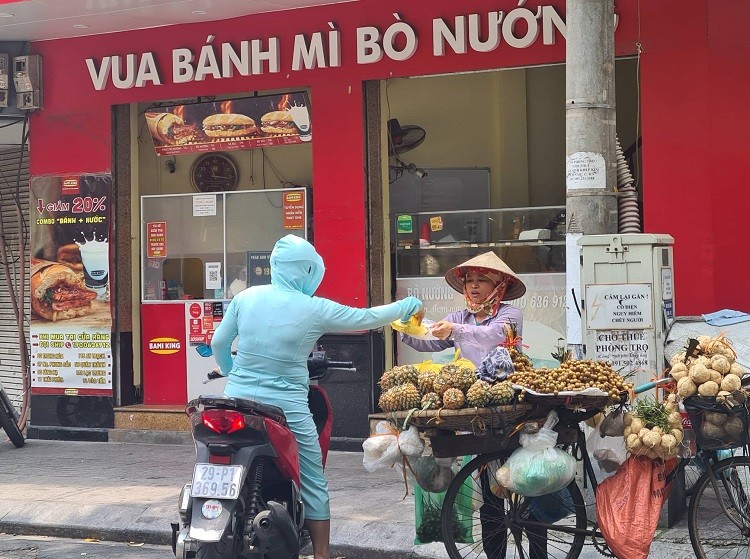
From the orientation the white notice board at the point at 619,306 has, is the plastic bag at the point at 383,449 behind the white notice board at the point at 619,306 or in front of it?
in front

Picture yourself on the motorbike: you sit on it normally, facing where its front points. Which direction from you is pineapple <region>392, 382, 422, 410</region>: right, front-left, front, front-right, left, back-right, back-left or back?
front-right

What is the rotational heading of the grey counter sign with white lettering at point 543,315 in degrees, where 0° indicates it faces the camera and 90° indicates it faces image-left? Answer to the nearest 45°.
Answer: approximately 0°

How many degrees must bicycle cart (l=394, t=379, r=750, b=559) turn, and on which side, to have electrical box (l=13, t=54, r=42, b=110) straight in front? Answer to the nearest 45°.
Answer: approximately 135° to its left

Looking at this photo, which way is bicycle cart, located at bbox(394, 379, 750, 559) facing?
to the viewer's right

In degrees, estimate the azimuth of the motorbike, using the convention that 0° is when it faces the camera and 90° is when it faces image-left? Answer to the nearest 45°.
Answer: approximately 225°

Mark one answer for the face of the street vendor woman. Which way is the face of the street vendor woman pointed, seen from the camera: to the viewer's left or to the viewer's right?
to the viewer's left

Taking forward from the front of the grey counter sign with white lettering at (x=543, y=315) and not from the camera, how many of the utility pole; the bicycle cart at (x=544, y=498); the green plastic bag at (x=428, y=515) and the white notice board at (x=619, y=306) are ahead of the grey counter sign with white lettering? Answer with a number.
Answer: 4

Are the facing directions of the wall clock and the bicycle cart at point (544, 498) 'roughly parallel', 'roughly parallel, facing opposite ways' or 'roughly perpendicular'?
roughly perpendicular

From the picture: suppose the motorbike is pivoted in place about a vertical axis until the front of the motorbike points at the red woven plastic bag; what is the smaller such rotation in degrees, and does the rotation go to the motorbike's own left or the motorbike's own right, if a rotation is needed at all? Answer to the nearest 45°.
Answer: approximately 45° to the motorbike's own right

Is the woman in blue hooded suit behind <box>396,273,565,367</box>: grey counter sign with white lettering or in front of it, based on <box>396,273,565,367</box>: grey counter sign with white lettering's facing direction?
in front

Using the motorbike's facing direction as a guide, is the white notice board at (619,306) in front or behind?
in front

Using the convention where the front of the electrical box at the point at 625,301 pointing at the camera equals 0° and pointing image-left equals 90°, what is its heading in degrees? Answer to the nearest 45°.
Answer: approximately 0°
